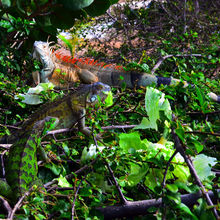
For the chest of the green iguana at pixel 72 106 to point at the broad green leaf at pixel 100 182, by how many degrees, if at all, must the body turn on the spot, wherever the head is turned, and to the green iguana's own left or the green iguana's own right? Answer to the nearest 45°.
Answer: approximately 90° to the green iguana's own right

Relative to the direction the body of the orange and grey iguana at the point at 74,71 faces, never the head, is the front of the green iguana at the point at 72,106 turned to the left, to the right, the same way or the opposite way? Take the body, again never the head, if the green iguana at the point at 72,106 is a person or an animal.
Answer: the opposite way

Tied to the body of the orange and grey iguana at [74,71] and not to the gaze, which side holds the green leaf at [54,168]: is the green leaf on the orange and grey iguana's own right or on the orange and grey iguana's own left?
on the orange and grey iguana's own left

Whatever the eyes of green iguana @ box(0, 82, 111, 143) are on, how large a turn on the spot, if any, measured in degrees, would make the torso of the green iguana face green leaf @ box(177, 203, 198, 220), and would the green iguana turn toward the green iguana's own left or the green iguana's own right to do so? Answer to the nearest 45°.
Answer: approximately 90° to the green iguana's own right

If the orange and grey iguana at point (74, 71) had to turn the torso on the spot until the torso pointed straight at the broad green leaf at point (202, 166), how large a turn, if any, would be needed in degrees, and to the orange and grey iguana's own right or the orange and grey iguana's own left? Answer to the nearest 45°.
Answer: approximately 90° to the orange and grey iguana's own left

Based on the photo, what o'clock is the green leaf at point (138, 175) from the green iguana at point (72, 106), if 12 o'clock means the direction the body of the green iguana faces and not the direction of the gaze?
The green leaf is roughly at 3 o'clock from the green iguana.

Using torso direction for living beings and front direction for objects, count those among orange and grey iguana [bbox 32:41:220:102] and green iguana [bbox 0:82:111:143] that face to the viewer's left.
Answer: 1

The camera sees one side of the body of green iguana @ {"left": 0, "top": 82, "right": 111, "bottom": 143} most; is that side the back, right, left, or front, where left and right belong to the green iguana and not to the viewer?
right

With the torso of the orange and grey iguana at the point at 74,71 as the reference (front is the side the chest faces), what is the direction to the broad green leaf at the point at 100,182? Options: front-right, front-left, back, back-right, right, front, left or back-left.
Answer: left

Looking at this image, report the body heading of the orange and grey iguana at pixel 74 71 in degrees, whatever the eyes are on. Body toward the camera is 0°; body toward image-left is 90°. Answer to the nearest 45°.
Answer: approximately 90°

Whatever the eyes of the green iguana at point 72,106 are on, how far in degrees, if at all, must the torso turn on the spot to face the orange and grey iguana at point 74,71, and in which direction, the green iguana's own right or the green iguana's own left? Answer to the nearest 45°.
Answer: approximately 90° to the green iguana's own left

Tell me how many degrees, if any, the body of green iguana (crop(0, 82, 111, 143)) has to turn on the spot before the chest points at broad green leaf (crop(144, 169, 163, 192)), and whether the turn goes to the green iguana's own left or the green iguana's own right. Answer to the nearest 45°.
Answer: approximately 90° to the green iguana's own right

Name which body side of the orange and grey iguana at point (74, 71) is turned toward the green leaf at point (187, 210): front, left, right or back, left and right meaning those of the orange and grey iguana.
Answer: left
